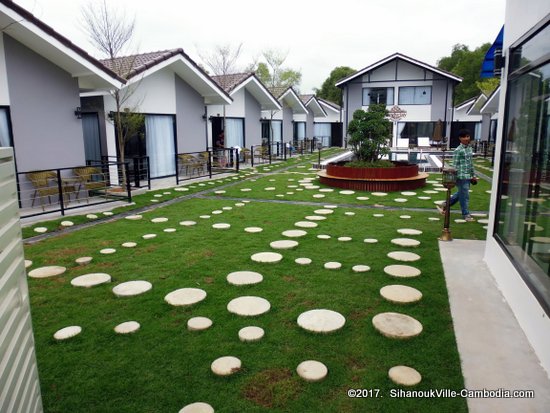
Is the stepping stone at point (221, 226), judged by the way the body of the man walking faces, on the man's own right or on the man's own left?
on the man's own right

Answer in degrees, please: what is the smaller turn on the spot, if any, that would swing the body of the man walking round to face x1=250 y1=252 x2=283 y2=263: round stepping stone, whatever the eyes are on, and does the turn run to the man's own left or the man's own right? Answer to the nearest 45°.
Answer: approximately 90° to the man's own right

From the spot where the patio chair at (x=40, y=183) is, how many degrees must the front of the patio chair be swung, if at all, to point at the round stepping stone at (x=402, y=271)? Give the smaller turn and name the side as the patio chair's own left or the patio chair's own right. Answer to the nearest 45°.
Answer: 0° — it already faces it

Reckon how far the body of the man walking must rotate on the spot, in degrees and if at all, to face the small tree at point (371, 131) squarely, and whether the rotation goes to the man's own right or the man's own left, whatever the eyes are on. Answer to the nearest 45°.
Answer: approximately 180°

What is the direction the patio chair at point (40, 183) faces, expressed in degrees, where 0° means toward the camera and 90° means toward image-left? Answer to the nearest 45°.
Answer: approximately 315°

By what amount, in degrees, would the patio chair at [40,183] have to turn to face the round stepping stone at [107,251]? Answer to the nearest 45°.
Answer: approximately 45° to its right

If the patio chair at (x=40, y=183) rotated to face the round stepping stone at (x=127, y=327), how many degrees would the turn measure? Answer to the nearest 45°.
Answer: approximately 45° to its right

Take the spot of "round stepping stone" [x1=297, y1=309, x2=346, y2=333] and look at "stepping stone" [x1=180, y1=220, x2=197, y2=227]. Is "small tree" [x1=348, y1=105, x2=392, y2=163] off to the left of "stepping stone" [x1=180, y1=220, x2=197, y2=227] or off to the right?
right

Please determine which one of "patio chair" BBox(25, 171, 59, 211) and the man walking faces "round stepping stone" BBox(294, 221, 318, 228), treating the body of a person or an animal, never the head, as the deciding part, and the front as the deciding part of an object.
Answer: the patio chair
